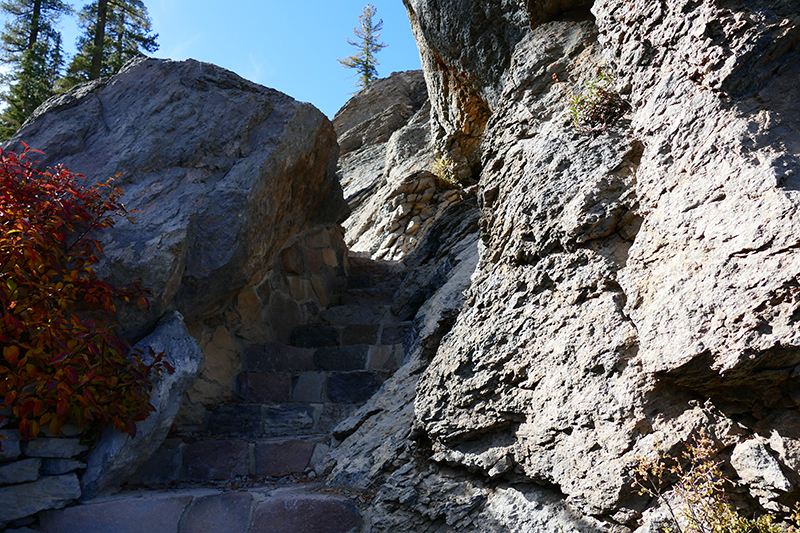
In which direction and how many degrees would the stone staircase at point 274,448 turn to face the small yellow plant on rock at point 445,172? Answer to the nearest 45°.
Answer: approximately 135° to its left

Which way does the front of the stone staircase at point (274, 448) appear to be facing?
toward the camera

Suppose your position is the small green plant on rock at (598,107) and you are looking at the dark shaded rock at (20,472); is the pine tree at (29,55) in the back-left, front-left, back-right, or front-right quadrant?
front-right

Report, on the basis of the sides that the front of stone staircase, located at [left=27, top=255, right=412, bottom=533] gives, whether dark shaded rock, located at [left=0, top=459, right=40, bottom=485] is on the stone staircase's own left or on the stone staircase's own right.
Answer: on the stone staircase's own right

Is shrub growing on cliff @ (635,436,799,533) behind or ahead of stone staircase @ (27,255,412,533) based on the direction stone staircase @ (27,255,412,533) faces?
ahead

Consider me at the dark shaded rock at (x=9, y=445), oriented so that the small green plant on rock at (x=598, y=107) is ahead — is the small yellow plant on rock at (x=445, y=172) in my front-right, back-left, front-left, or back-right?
front-left
